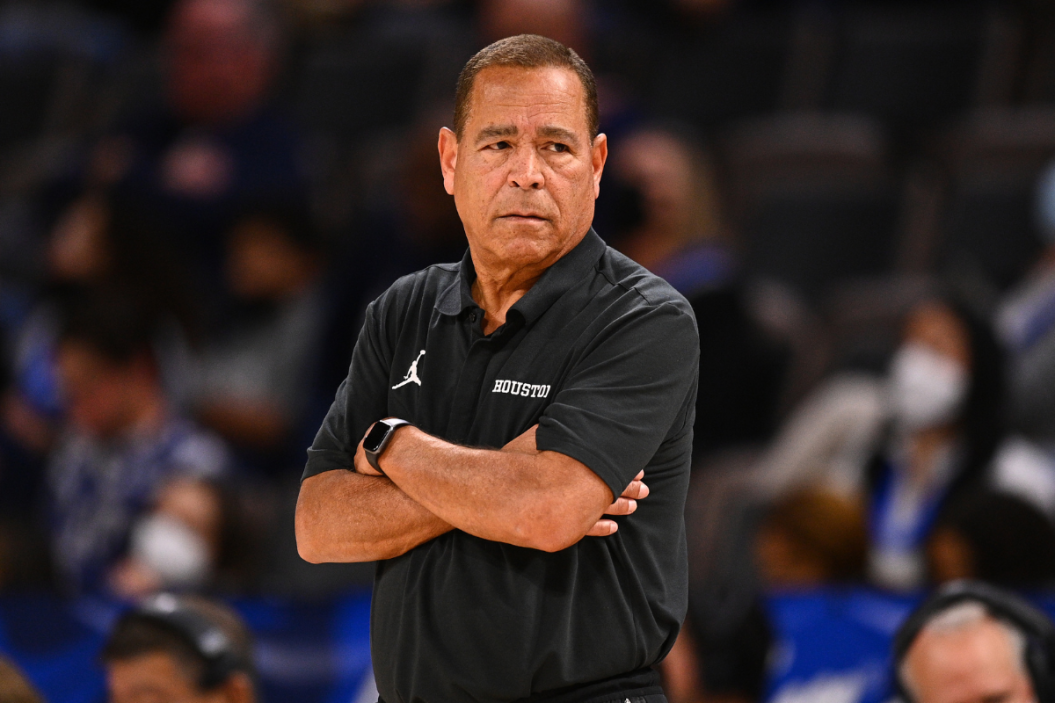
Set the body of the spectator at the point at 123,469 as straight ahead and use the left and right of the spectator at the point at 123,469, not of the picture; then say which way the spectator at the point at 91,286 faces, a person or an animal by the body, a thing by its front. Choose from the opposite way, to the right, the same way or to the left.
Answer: the same way

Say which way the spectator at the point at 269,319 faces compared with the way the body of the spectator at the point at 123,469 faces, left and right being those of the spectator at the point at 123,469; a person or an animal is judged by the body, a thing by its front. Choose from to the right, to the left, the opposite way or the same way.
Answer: the same way

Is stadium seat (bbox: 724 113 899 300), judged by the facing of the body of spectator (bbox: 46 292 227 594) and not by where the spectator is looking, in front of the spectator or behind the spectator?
behind

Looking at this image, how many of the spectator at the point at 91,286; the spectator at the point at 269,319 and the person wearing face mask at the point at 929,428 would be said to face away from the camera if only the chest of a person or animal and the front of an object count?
0

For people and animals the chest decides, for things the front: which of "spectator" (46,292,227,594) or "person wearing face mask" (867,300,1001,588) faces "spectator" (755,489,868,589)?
the person wearing face mask

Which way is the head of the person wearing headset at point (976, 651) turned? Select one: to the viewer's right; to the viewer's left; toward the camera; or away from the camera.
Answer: toward the camera

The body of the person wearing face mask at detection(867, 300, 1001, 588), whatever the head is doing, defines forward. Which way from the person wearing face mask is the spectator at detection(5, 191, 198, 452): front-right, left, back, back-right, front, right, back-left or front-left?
front-right

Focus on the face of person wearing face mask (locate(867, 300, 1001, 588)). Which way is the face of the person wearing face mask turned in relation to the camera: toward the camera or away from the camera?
toward the camera

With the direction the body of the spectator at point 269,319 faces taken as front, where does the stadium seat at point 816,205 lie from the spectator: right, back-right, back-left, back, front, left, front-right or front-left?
back-left

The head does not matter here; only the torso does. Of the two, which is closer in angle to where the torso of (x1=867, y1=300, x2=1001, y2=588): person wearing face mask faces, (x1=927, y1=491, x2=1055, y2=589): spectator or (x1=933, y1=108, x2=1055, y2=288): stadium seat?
the spectator

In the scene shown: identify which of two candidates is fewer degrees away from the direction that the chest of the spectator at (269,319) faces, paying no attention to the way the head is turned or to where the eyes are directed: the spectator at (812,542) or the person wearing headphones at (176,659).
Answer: the person wearing headphones

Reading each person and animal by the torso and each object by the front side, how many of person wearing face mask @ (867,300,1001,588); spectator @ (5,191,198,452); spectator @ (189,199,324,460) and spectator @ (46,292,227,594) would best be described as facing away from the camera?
0

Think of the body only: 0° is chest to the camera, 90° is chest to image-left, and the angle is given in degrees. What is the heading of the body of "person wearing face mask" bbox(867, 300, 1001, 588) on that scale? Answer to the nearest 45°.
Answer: approximately 45°

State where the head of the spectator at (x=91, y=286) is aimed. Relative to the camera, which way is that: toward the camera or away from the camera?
toward the camera

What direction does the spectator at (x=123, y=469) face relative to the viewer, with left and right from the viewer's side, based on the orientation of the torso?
facing the viewer and to the left of the viewer
